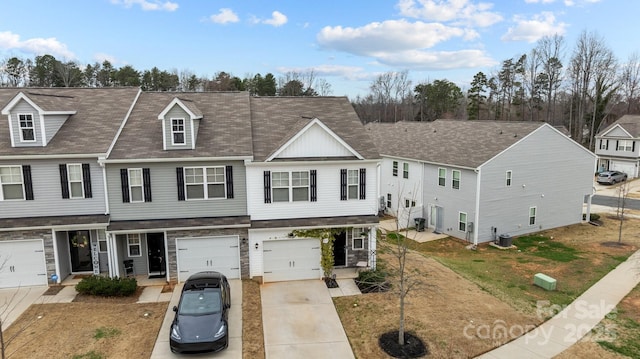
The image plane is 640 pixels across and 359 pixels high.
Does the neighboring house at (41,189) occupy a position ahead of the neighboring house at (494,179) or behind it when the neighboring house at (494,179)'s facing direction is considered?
behind

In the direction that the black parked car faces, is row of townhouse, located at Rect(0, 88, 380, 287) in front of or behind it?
behind

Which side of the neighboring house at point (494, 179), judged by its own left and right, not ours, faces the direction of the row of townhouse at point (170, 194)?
back

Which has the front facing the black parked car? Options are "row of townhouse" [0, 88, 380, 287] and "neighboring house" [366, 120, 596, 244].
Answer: the row of townhouse

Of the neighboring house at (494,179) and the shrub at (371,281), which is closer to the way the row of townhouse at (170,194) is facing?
the shrub

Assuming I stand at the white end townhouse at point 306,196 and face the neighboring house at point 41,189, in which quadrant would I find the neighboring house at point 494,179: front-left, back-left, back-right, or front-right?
back-right

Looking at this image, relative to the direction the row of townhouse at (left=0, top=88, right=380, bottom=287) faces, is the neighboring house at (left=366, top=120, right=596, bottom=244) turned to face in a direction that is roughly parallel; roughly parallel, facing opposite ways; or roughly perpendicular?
roughly perpendicular

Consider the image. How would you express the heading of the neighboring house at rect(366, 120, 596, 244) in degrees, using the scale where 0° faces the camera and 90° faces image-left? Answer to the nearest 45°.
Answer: approximately 225°

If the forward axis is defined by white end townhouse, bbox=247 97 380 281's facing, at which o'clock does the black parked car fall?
The black parked car is roughly at 1 o'clock from the white end townhouse.

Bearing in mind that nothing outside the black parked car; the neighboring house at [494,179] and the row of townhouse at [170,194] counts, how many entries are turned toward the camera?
2

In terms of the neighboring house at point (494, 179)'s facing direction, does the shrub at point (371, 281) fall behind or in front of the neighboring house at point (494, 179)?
behind

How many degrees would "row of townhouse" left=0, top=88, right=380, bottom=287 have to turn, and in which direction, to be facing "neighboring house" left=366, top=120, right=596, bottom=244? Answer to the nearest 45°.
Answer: approximately 90° to its left
